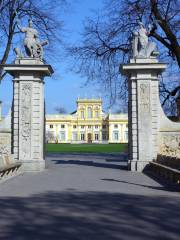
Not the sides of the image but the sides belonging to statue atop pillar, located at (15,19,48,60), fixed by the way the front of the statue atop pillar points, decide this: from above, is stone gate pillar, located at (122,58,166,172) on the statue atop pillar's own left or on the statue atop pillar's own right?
on the statue atop pillar's own left

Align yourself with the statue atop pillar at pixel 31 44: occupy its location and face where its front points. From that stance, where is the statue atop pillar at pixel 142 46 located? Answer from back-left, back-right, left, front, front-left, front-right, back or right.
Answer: left

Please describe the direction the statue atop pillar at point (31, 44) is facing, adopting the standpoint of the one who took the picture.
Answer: facing the viewer
